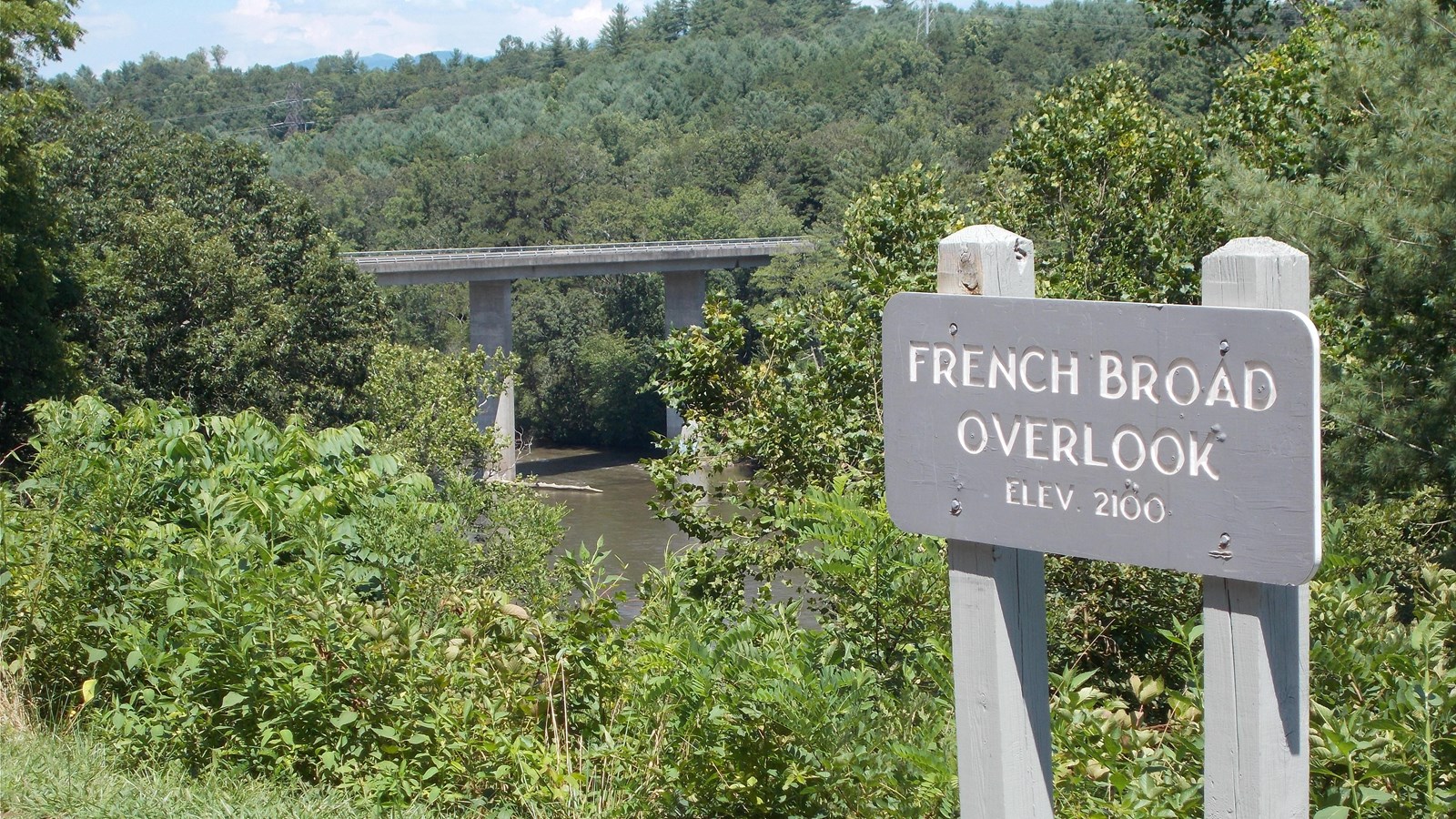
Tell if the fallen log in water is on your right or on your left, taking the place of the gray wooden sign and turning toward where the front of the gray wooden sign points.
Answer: on your right

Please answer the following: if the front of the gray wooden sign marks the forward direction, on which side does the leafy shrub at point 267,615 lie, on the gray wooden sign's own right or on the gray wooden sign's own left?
on the gray wooden sign's own right

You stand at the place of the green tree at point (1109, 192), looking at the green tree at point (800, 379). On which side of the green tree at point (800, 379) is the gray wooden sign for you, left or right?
left

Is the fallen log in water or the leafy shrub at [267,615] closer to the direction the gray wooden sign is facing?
the leafy shrub

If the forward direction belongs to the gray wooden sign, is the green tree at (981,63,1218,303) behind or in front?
behind

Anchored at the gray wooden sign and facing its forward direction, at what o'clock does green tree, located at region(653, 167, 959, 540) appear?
The green tree is roughly at 4 o'clock from the gray wooden sign.

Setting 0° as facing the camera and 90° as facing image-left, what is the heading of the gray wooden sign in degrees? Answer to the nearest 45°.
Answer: approximately 45°

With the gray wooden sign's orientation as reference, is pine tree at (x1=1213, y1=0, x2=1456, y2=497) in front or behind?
behind
